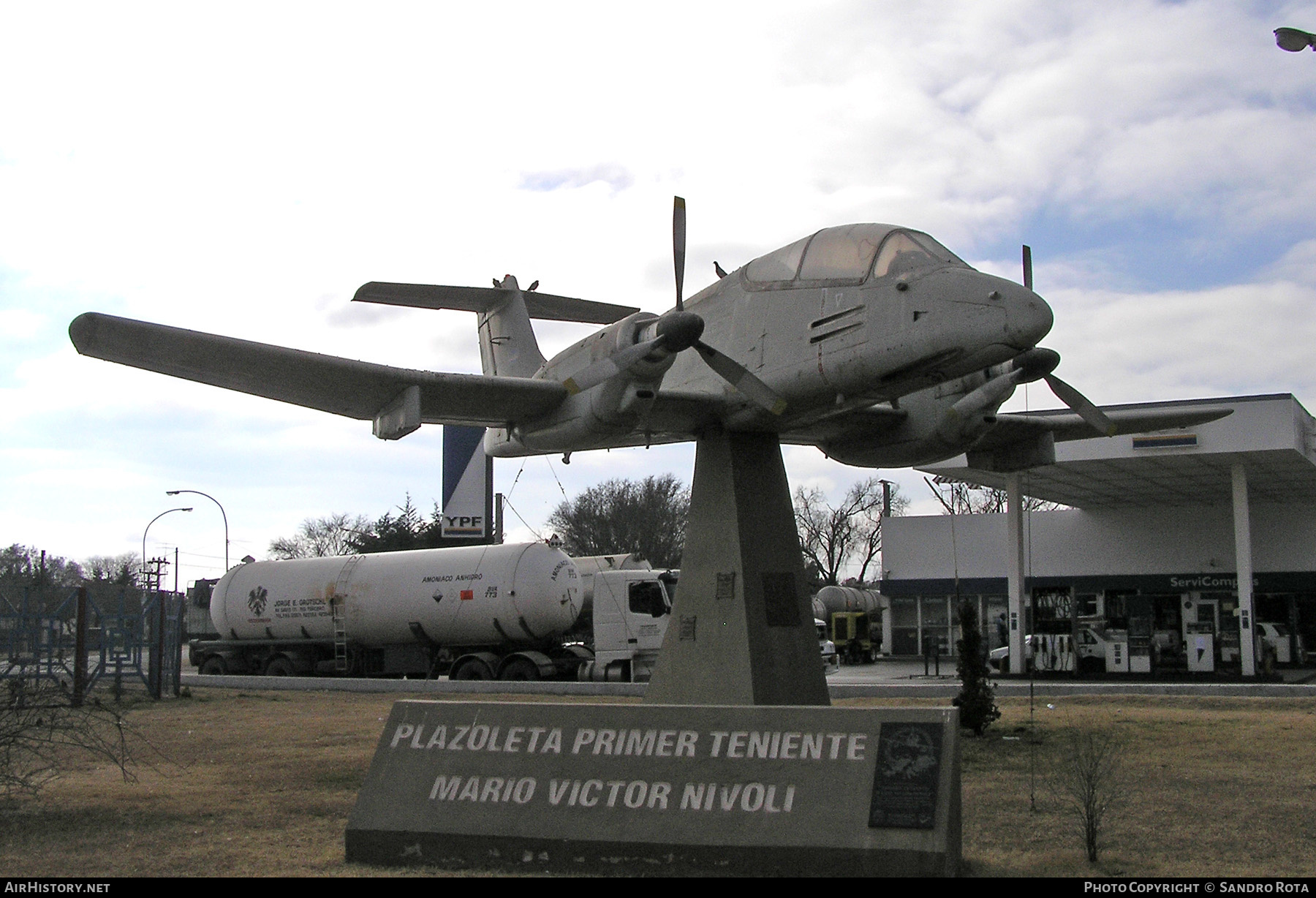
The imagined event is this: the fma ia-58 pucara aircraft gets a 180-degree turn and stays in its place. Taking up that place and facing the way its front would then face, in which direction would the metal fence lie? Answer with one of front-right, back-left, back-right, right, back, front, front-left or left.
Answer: front

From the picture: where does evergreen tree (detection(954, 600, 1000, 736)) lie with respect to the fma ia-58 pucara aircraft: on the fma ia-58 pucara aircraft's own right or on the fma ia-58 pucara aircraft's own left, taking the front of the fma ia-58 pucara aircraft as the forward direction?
on the fma ia-58 pucara aircraft's own left

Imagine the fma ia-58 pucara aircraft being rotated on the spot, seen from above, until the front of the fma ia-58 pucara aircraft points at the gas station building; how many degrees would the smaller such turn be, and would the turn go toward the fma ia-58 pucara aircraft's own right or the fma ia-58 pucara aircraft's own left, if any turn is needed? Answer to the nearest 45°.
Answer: approximately 90° to the fma ia-58 pucara aircraft's own left

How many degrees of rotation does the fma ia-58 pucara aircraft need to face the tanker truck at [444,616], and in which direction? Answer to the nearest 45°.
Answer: approximately 135° to its left

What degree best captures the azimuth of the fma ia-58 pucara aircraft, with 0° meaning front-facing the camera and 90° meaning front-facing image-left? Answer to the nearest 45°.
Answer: approximately 315°

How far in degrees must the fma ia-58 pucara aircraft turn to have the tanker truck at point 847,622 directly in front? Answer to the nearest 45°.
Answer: approximately 135° to its left

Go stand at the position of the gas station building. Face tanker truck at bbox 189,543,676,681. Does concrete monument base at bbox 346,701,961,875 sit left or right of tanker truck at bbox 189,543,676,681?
left

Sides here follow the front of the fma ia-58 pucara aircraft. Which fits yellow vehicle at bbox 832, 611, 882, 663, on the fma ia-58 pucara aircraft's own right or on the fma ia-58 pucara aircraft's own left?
on the fma ia-58 pucara aircraft's own left
